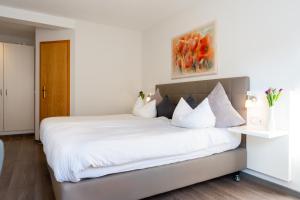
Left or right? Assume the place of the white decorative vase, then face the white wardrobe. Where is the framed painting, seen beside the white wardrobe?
right

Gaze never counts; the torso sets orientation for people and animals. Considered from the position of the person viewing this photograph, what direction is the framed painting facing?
facing the viewer and to the left of the viewer

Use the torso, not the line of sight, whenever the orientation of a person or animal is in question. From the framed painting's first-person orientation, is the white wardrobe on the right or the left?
on its right

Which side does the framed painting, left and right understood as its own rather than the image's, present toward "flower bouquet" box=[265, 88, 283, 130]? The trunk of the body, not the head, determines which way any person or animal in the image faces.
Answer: left

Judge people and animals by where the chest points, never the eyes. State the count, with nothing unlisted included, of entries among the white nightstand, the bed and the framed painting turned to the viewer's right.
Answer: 0

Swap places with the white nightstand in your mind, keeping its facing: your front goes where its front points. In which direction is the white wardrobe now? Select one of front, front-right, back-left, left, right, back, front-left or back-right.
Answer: front-right

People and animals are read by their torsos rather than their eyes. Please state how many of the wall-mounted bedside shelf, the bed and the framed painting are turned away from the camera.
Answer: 0

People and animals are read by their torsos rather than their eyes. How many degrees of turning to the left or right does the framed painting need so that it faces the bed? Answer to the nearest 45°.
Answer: approximately 45° to its left

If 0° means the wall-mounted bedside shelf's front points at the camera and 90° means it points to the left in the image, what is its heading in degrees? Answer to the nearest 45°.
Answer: approximately 45°

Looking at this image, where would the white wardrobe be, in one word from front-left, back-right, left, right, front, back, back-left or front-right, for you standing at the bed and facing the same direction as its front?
right

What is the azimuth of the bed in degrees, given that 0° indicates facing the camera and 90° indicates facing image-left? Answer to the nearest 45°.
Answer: approximately 45°

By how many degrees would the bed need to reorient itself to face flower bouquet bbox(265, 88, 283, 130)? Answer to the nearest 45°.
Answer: approximately 135° to its left

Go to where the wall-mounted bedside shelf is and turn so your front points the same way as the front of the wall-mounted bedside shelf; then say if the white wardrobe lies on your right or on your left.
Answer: on your right

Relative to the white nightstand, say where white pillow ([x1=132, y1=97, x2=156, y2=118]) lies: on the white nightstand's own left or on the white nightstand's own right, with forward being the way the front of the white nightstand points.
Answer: on the white nightstand's own right

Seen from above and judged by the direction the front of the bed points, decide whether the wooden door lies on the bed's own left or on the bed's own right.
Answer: on the bed's own right

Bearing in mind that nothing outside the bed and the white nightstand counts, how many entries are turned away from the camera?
0

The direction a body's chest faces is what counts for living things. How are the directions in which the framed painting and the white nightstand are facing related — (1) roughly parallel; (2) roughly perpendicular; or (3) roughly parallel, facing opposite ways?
roughly parallel

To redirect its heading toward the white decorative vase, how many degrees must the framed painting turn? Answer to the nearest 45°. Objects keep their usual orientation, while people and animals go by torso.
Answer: approximately 90° to its left

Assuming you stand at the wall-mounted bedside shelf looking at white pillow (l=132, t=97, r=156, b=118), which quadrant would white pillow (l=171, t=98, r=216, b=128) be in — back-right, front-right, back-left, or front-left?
front-left

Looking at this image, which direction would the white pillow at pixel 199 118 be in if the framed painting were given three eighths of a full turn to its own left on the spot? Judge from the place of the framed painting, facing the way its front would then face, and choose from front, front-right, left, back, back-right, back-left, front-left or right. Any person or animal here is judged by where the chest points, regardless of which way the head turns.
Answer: right
